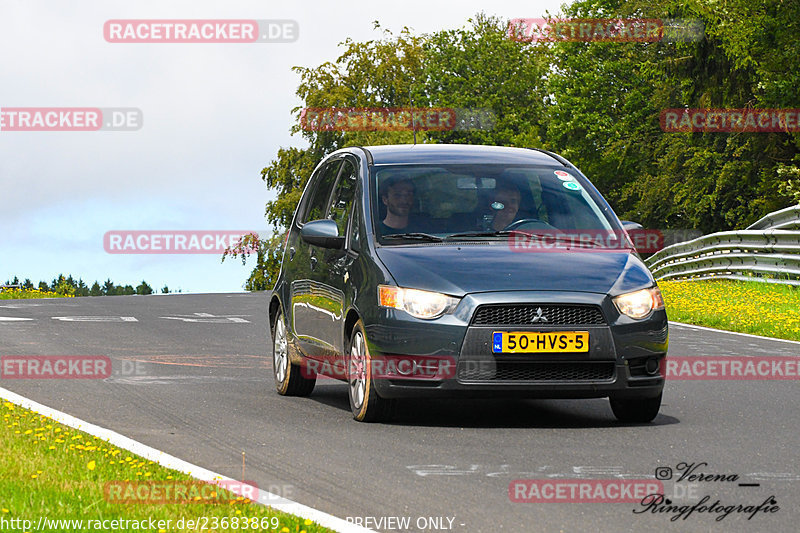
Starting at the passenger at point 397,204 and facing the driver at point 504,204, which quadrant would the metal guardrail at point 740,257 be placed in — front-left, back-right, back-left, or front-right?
front-left

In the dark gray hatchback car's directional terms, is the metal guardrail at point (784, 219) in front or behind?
behind

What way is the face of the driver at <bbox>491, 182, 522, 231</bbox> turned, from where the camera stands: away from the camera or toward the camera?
toward the camera

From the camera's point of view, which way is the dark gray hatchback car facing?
toward the camera

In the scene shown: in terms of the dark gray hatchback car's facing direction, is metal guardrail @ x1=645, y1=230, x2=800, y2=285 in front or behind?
behind
